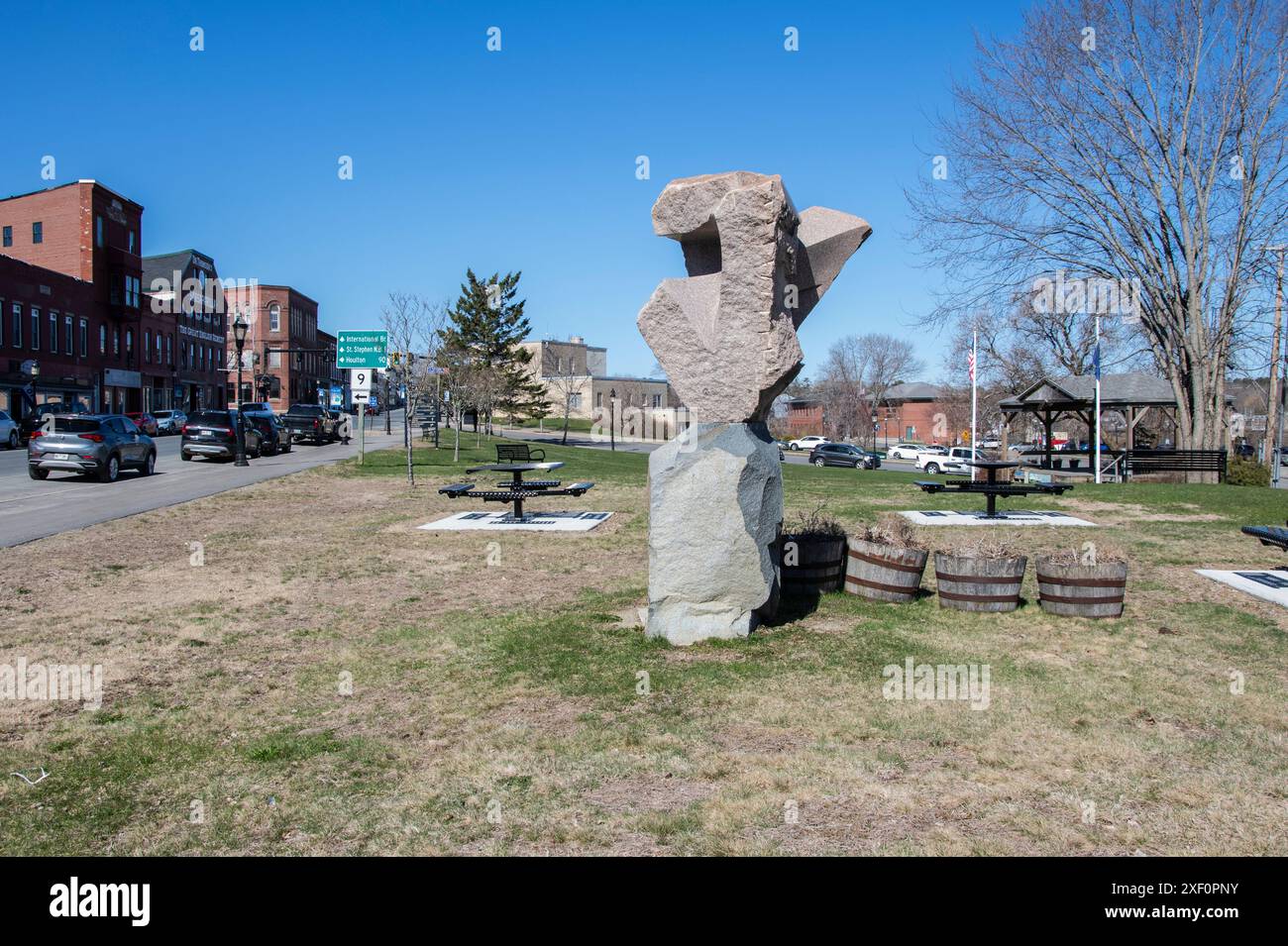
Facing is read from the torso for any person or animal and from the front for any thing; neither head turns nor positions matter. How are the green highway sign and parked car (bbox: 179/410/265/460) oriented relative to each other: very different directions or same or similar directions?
very different directions

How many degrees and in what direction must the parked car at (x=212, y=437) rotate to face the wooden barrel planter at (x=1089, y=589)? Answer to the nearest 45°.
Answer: approximately 180°

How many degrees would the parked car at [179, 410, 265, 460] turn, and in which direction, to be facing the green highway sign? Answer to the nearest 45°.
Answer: approximately 135° to its right

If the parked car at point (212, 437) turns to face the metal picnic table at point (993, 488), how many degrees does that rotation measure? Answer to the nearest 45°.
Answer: approximately 135° to its right

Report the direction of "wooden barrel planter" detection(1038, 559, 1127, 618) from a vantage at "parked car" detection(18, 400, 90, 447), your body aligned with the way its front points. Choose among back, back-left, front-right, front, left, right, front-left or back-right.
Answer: back-right

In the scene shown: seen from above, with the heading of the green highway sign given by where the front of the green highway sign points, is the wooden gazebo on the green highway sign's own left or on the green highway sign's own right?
on the green highway sign's own left

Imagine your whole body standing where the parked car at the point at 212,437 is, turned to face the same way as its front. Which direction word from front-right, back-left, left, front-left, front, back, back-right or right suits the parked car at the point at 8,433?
front-left

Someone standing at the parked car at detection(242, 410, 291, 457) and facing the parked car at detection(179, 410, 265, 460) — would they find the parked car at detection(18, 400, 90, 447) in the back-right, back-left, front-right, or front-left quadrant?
back-right

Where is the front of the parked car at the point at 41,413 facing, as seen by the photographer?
facing away from the viewer and to the right of the viewer

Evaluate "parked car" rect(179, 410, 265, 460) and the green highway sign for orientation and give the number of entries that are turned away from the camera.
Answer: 1

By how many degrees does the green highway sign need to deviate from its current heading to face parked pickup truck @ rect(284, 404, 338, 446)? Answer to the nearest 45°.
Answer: approximately 180°

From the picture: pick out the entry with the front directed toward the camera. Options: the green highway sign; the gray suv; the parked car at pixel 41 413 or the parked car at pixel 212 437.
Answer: the green highway sign

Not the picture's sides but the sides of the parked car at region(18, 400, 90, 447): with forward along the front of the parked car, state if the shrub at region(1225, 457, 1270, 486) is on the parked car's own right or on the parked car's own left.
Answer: on the parked car's own right

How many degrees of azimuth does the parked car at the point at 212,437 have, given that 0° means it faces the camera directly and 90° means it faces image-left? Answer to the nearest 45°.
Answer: approximately 180°
